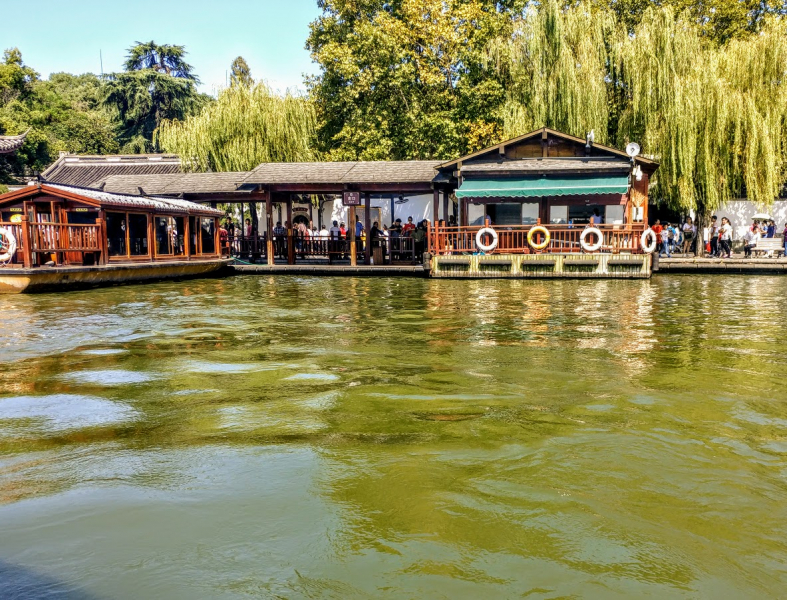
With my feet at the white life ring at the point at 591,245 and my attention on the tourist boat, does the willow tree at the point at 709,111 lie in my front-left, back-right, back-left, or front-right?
back-right

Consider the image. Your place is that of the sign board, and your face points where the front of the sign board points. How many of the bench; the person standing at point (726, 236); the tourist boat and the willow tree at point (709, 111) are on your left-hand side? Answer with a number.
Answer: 3

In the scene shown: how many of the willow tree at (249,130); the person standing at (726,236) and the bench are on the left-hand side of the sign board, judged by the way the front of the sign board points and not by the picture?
2

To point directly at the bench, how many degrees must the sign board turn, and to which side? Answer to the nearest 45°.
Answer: approximately 90° to its left

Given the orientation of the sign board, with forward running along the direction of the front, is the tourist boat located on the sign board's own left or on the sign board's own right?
on the sign board's own right

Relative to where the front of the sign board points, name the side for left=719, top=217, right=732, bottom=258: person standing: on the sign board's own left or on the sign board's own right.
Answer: on the sign board's own left

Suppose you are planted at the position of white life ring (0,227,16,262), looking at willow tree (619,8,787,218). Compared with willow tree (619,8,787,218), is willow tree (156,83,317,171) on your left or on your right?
left

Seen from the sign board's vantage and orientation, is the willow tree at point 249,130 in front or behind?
behind

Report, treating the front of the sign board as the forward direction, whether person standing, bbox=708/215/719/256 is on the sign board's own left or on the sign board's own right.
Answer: on the sign board's own left

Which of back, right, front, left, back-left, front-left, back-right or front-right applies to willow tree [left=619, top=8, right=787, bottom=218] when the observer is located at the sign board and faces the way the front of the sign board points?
left

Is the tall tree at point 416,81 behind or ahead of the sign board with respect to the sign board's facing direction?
behind

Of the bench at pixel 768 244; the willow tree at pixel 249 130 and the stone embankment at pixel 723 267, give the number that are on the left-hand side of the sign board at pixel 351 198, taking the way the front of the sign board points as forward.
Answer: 2

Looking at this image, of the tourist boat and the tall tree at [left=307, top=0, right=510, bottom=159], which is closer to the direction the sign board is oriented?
the tourist boat

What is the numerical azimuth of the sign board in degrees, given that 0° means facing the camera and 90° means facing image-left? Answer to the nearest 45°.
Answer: approximately 0°

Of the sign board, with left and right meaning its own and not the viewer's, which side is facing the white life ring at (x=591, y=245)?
left

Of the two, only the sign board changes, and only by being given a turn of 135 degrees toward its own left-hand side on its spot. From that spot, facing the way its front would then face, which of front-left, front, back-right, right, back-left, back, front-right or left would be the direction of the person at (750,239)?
front-right

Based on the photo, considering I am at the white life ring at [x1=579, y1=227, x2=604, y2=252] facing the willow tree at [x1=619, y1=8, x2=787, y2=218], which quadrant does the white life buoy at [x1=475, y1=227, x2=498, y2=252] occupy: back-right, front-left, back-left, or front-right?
back-left
